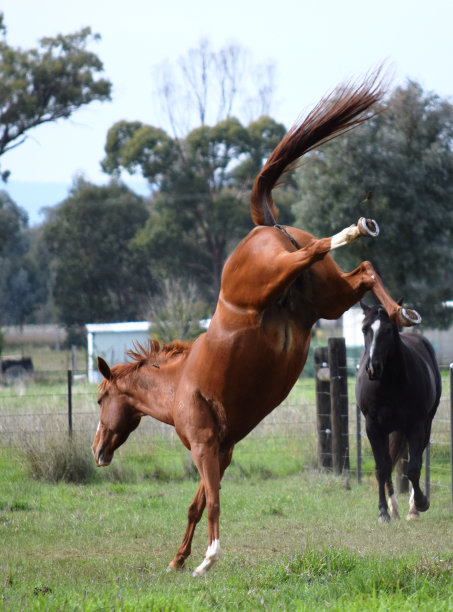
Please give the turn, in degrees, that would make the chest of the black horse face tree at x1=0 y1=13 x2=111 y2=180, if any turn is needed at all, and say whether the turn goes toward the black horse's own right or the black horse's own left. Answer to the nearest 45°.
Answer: approximately 135° to the black horse's own right

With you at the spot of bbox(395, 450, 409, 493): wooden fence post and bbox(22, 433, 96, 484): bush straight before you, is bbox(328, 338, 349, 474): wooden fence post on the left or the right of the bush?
right

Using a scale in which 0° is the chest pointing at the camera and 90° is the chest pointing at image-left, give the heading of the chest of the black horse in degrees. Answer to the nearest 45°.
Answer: approximately 0°

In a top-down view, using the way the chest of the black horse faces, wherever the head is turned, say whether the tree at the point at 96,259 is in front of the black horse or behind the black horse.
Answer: behind

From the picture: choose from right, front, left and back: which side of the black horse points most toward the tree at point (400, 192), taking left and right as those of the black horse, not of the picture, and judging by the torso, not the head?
back

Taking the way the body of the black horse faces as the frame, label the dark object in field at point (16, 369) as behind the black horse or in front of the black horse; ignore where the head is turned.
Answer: behind
